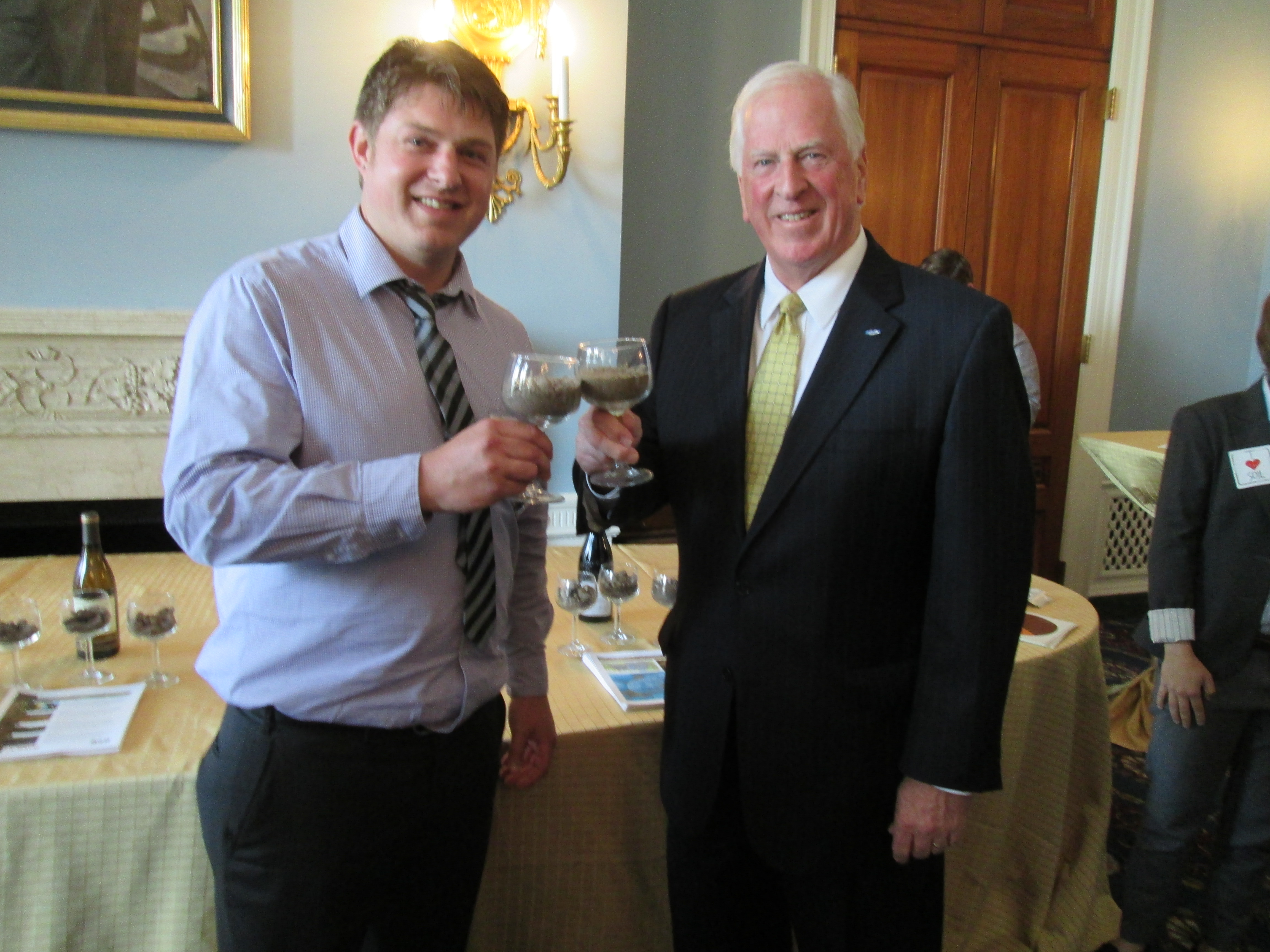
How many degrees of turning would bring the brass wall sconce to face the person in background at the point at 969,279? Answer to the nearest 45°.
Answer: approximately 90° to its left

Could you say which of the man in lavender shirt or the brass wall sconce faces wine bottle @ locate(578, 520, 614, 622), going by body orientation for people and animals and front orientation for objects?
the brass wall sconce

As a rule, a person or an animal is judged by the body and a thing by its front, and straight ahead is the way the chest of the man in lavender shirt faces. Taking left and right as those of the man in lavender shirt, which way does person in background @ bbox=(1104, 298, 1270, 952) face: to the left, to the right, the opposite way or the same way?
to the right

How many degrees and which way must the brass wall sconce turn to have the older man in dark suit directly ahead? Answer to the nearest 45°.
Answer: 0° — it already faces them

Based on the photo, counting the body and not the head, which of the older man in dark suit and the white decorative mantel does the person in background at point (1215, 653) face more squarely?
the older man in dark suit

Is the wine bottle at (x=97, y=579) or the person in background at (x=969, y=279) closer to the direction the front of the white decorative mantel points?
the wine bottle

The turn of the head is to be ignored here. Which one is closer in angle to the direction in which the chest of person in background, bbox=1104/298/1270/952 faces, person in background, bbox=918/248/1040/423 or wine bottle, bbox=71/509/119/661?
the wine bottle

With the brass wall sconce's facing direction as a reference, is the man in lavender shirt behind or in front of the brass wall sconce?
in front

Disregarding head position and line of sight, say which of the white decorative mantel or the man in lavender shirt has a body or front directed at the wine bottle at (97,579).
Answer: the white decorative mantel

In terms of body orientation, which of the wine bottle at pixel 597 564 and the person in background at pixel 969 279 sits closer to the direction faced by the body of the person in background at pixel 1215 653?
the wine bottle

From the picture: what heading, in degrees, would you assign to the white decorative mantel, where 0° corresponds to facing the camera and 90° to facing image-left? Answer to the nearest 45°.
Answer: approximately 0°

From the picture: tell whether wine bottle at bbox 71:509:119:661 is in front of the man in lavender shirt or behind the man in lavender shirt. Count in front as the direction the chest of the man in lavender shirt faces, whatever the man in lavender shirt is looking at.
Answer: behind
